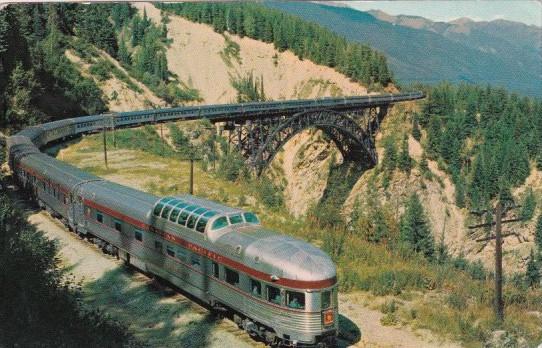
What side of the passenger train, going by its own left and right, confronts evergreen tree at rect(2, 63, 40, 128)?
front

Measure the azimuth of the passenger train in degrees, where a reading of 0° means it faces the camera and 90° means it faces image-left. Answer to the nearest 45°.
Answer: approximately 135°
